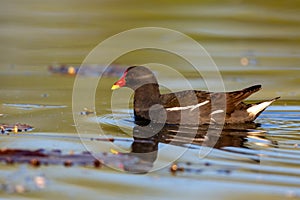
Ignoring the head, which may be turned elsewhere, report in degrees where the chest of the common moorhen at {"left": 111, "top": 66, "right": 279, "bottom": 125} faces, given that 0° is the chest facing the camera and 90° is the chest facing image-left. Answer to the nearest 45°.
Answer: approximately 90°
